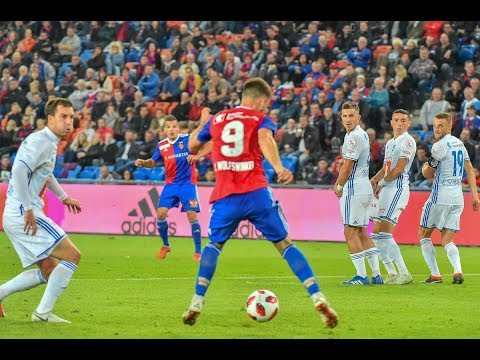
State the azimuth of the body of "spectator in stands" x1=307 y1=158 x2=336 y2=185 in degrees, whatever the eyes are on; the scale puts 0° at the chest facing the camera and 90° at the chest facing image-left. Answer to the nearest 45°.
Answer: approximately 0°

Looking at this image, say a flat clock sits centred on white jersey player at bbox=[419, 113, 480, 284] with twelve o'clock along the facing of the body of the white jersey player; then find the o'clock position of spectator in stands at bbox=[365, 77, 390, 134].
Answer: The spectator in stands is roughly at 1 o'clock from the white jersey player.

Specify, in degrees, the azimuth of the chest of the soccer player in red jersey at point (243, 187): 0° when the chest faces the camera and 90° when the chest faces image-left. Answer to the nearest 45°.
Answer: approximately 180°

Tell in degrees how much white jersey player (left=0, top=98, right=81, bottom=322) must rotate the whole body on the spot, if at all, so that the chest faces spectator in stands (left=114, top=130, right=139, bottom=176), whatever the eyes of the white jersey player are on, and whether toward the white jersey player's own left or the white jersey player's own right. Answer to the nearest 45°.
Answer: approximately 90° to the white jersey player's own left

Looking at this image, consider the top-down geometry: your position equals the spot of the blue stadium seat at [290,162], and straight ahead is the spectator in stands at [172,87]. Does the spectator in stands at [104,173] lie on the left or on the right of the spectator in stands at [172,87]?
left

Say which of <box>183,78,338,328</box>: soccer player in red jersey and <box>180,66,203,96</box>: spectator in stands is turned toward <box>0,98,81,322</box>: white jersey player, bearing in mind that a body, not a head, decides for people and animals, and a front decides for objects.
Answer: the spectator in stands
